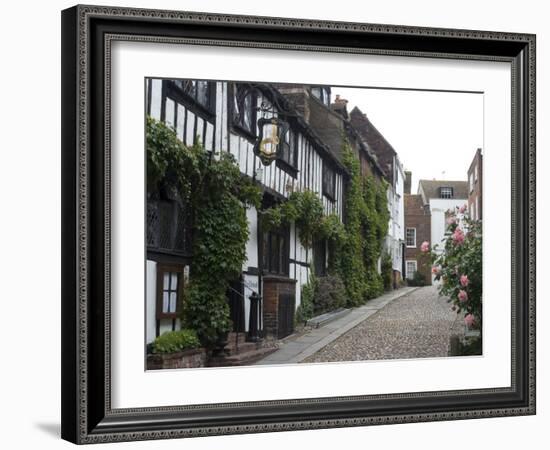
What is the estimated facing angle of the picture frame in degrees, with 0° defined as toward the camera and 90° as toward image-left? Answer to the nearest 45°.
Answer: approximately 315°
